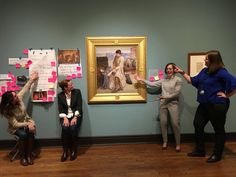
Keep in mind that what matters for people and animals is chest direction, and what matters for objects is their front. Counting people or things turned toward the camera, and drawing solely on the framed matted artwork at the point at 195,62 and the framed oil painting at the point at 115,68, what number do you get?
2

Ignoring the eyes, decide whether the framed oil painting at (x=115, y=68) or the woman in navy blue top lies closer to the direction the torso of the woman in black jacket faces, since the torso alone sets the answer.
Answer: the woman in navy blue top

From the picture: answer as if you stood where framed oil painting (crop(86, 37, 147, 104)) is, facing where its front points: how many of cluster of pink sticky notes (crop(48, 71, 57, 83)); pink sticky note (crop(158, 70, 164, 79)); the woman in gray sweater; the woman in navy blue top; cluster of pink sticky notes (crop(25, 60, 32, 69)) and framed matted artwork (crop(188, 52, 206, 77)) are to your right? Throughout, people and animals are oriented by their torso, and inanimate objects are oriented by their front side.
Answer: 2

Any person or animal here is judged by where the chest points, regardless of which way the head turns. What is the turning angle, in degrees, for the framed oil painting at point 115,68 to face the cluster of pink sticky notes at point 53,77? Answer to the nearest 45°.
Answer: approximately 90° to its right

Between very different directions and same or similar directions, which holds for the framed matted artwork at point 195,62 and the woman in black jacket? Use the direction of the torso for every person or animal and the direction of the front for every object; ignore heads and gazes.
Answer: same or similar directions

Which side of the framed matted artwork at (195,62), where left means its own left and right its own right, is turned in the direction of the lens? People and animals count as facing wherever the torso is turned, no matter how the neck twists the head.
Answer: front

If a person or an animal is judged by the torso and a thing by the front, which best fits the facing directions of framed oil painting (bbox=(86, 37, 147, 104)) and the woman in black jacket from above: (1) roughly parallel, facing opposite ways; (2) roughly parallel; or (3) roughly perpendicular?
roughly parallel

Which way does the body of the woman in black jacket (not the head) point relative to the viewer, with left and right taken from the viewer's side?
facing the viewer

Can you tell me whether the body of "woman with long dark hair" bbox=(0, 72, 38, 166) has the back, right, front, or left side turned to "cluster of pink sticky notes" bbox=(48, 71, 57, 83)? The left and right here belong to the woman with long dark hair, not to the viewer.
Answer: left

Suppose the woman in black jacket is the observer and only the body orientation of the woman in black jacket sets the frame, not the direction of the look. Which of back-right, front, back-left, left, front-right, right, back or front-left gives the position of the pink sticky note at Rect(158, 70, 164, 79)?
left

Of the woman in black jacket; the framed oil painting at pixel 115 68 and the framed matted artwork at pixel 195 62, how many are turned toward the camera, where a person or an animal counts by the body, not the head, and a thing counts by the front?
3

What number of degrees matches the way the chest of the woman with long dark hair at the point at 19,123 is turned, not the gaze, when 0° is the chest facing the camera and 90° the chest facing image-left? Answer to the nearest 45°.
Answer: approximately 315°

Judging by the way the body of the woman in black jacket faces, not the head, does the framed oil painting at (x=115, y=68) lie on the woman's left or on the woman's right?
on the woman's left

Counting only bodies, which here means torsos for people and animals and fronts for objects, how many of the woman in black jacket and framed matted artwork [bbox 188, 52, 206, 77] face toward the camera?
2

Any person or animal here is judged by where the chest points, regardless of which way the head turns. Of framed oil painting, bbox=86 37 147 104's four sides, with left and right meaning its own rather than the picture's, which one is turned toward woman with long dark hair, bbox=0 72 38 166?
right

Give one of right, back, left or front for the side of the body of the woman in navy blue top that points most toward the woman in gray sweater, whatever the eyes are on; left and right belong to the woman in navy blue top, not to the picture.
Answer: right

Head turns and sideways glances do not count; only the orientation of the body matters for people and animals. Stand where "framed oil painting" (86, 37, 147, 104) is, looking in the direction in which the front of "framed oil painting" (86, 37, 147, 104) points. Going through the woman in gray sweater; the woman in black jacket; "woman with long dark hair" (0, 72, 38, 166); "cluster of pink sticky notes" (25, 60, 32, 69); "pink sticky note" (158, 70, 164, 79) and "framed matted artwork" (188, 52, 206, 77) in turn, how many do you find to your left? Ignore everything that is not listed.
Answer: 3

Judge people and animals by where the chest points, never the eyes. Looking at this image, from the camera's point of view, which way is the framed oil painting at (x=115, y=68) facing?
toward the camera
